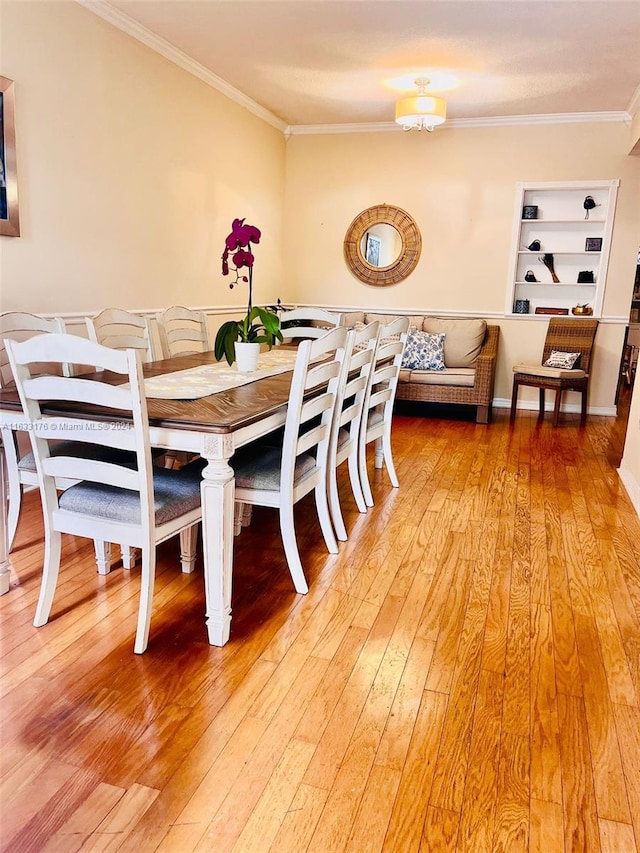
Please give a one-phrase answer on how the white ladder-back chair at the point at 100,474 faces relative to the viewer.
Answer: facing away from the viewer and to the right of the viewer

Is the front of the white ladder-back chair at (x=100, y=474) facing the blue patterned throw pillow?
yes

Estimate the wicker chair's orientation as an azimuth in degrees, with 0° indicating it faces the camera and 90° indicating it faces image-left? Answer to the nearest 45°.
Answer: approximately 45°

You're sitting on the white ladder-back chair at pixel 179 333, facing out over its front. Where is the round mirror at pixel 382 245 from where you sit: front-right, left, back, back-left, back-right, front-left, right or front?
left

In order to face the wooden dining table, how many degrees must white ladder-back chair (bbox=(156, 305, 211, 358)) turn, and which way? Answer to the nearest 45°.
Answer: approximately 45° to its right

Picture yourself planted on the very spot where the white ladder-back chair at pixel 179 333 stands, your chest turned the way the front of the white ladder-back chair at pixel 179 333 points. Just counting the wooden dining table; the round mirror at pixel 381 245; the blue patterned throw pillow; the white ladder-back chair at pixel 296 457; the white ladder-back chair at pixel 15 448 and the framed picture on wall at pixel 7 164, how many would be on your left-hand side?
2

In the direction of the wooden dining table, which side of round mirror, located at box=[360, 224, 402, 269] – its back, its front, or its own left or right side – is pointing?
front

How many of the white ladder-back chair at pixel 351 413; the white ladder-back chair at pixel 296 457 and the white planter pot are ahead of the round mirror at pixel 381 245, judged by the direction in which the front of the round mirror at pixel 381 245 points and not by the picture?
3

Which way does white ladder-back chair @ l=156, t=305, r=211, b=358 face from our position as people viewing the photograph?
facing the viewer and to the right of the viewer

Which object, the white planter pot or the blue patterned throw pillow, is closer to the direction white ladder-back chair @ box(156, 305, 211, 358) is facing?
the white planter pot

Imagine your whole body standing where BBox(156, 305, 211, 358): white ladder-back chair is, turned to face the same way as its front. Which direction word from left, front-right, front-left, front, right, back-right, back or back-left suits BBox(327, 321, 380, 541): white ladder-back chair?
front

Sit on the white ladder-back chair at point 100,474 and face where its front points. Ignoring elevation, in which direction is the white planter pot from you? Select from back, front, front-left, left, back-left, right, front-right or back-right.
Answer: front

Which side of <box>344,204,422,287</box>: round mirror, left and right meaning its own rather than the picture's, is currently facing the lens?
front

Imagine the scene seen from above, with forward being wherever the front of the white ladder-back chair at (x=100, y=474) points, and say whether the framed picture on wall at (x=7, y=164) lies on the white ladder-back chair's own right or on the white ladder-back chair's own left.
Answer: on the white ladder-back chair's own left

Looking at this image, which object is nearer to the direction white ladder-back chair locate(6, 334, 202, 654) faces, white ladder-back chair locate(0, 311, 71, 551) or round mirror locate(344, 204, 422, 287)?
the round mirror

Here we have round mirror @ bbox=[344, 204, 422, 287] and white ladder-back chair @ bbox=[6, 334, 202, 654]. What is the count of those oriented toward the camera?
1

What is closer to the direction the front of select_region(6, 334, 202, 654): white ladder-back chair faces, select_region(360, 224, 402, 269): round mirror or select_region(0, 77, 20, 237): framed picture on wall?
the round mirror
